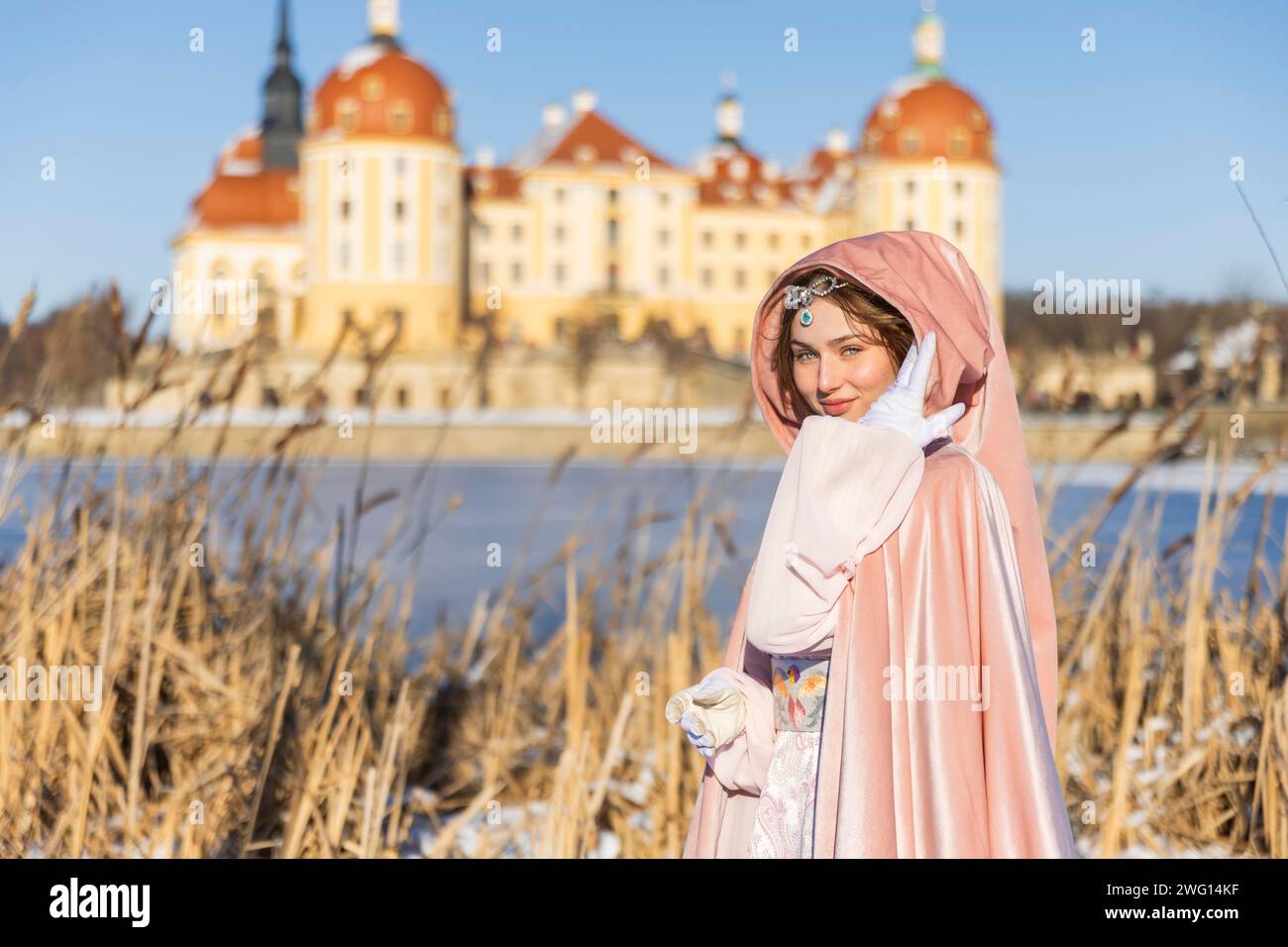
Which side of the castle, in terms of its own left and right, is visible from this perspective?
front

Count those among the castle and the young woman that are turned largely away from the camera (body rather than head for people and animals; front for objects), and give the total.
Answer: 0

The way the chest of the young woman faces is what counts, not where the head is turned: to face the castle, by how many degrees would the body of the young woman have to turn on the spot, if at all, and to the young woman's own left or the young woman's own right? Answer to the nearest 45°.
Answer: approximately 135° to the young woman's own right

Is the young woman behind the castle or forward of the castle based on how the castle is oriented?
forward

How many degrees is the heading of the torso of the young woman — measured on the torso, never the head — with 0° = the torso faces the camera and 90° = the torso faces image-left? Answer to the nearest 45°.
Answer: approximately 45°
